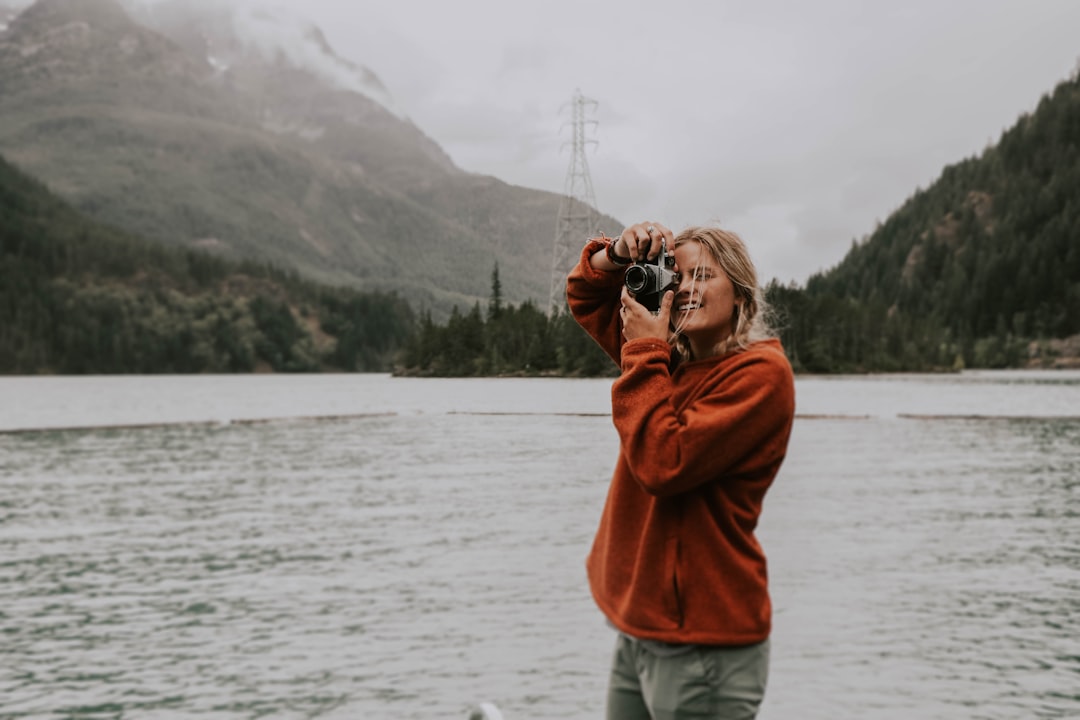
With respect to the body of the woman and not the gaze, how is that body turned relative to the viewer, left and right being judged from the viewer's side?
facing the viewer and to the left of the viewer
